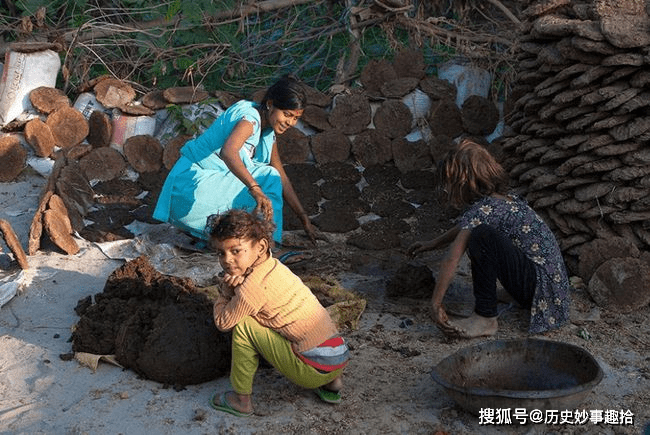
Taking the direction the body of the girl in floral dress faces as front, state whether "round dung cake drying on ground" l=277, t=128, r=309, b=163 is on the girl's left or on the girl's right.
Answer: on the girl's right

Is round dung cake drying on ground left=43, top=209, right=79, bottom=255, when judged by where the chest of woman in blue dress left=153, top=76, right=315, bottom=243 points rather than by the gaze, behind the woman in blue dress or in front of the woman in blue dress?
behind

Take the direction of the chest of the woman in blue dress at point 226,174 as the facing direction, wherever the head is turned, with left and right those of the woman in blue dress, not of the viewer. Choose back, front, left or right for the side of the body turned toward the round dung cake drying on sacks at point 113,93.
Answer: back

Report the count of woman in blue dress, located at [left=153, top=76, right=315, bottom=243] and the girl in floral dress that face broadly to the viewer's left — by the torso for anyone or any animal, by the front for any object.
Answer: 1

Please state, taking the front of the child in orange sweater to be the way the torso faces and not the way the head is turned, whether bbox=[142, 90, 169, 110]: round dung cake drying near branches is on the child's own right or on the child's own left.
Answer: on the child's own right

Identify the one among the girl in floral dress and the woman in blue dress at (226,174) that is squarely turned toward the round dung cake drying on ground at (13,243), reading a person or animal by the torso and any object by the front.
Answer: the girl in floral dress

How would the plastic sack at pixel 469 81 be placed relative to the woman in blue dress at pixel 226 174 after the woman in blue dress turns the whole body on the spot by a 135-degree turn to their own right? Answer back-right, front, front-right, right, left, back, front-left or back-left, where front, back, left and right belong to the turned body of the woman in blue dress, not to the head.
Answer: back-right

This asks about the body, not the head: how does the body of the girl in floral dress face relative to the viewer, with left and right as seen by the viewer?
facing to the left of the viewer

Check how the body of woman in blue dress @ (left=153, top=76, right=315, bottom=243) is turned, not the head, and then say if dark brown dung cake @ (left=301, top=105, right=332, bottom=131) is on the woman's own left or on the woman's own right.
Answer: on the woman's own left

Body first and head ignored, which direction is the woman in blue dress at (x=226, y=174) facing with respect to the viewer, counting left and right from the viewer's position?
facing the viewer and to the right of the viewer

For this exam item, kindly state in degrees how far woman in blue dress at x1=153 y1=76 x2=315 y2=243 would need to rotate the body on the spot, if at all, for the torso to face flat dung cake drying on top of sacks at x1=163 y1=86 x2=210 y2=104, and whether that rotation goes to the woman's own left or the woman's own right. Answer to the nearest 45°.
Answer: approximately 135° to the woman's own left
